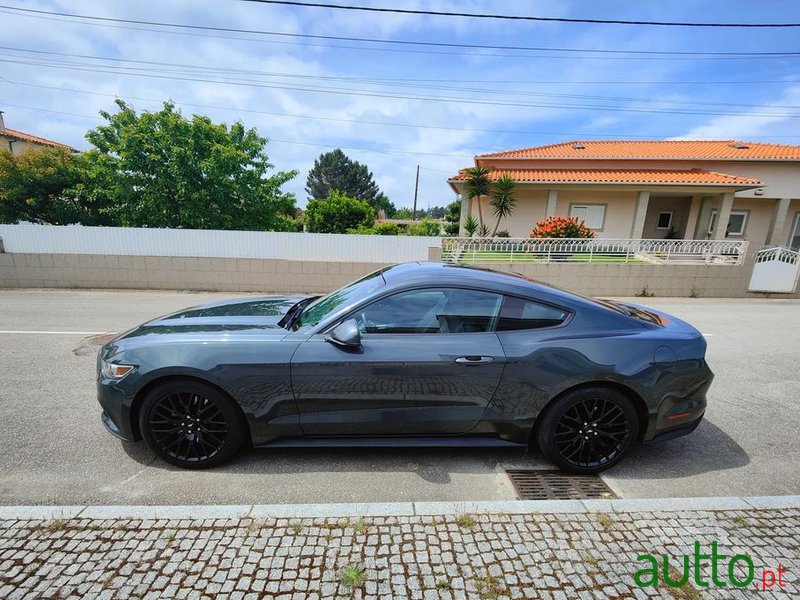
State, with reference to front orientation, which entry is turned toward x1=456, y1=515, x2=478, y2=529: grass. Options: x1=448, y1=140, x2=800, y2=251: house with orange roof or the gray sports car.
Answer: the house with orange roof

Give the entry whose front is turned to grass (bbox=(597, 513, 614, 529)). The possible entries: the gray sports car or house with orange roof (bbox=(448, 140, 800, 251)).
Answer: the house with orange roof

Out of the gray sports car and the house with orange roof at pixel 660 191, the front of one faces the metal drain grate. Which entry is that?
the house with orange roof

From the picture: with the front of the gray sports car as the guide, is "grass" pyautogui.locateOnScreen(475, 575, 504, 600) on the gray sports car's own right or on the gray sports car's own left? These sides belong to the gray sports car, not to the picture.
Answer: on the gray sports car's own left

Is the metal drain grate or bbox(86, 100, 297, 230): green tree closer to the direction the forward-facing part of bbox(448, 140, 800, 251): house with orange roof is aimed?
the metal drain grate

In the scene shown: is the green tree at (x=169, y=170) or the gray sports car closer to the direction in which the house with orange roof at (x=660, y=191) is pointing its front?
the gray sports car

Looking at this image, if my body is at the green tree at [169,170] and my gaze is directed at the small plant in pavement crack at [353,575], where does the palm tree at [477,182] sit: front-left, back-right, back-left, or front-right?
front-left

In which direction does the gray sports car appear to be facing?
to the viewer's left

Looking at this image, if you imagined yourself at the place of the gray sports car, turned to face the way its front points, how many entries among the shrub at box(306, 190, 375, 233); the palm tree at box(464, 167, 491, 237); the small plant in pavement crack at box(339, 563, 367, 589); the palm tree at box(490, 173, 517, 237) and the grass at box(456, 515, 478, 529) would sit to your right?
3

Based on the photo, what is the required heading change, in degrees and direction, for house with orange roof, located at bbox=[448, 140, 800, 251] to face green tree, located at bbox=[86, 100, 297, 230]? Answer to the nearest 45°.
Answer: approximately 45° to its right

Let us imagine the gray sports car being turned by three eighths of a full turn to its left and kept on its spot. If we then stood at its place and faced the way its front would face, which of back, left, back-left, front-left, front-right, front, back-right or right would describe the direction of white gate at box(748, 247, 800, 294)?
left

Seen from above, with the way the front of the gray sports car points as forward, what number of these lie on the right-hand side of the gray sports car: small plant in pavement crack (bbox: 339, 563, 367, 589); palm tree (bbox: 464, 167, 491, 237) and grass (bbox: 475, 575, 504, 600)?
1

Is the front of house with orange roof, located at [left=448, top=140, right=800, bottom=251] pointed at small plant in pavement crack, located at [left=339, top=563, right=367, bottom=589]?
yes

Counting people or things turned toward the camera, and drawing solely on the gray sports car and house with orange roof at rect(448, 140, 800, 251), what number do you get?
1

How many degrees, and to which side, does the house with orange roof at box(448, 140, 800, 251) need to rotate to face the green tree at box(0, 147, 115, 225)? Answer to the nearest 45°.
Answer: approximately 45° to its right

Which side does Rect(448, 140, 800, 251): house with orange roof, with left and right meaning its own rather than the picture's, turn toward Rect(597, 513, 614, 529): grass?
front

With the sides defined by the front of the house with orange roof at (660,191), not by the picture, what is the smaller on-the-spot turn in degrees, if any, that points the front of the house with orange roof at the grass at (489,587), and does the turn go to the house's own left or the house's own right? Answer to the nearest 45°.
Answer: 0° — it already faces it

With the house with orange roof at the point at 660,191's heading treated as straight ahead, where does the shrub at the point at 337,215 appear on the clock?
The shrub is roughly at 3 o'clock from the house with orange roof.

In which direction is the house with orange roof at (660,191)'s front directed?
toward the camera

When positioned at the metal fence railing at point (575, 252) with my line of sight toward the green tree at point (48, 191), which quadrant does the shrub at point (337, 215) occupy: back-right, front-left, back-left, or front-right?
front-right
